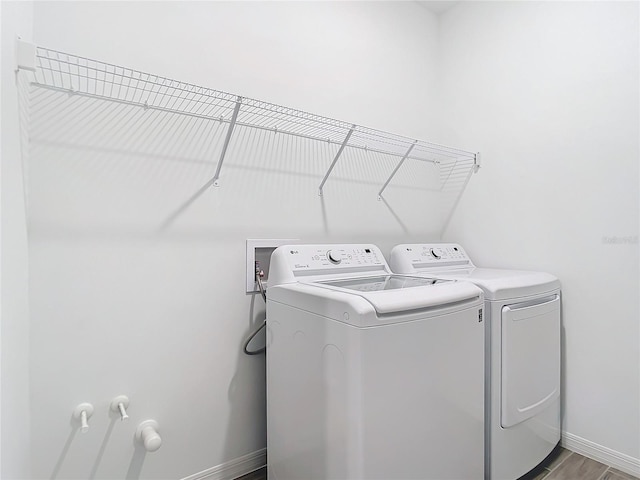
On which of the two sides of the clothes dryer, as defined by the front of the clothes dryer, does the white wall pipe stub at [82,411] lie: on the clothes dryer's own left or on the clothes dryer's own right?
on the clothes dryer's own right

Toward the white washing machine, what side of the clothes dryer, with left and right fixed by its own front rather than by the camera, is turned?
right

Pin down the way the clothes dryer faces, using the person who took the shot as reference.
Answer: facing the viewer and to the right of the viewer
